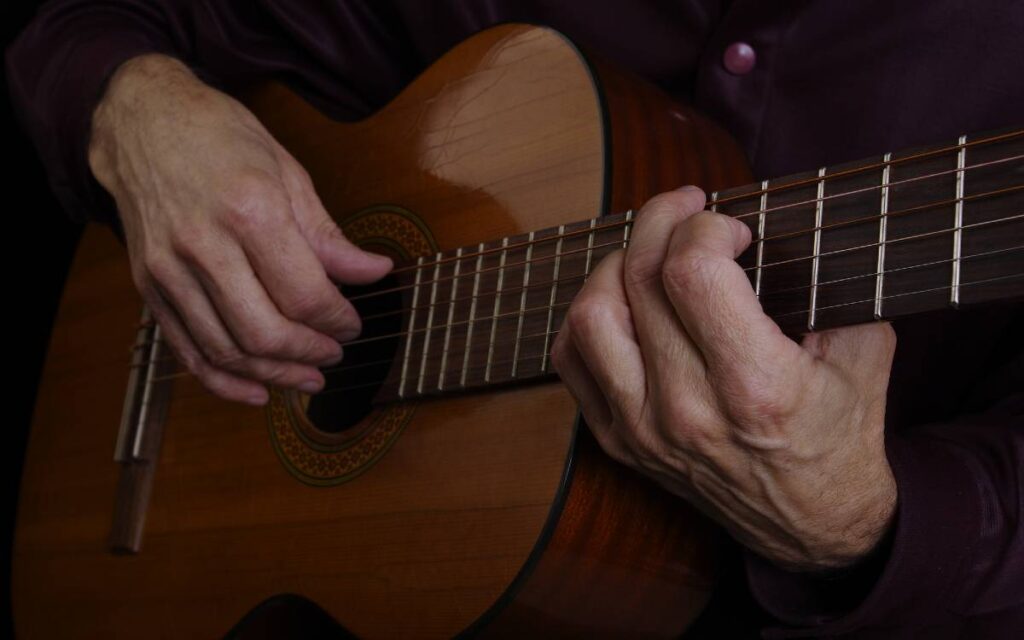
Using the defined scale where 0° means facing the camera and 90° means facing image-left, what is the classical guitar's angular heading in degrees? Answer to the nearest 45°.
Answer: approximately 45°
